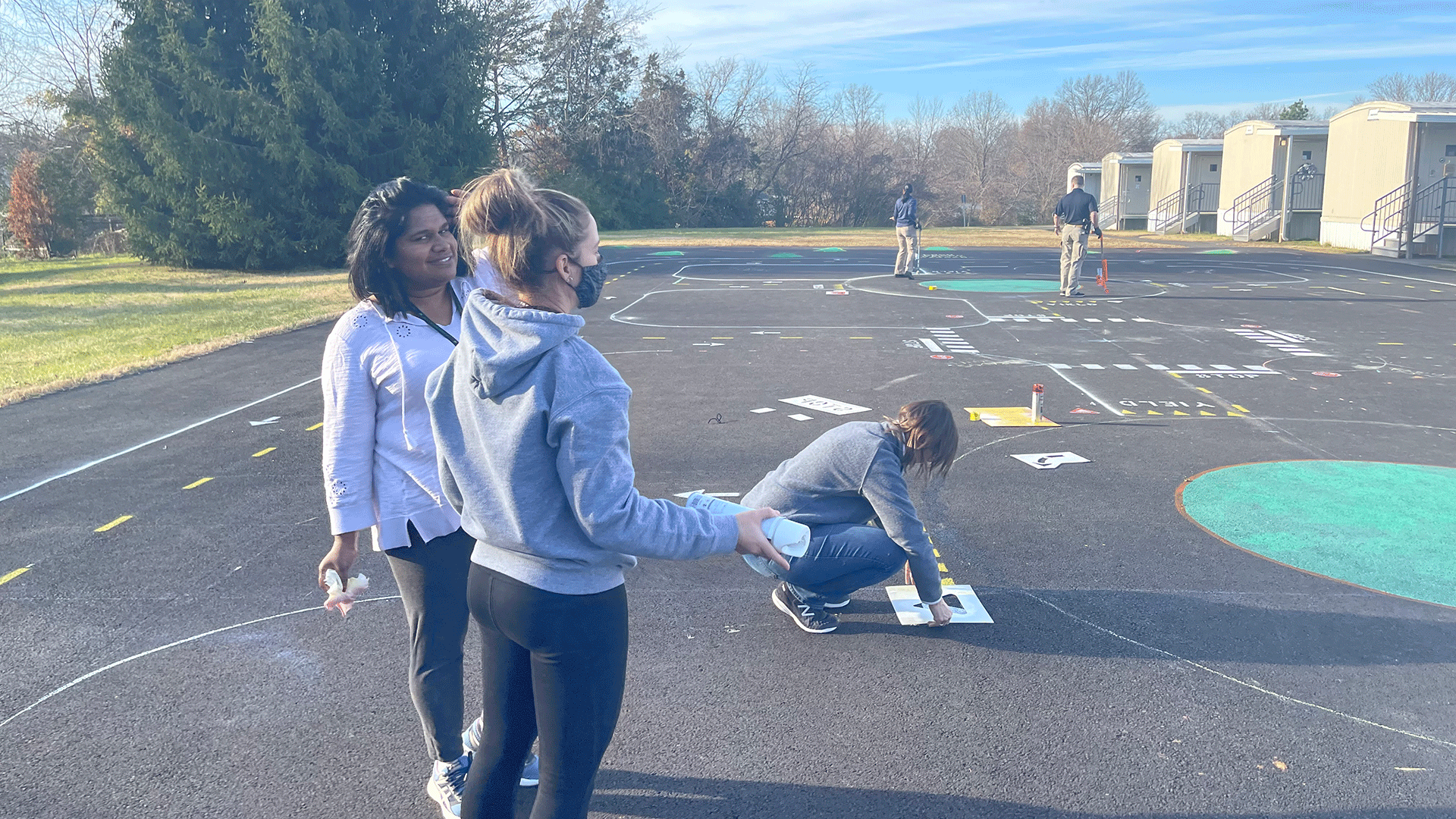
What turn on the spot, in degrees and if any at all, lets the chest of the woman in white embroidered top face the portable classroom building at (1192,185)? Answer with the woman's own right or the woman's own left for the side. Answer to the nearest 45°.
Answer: approximately 90° to the woman's own left

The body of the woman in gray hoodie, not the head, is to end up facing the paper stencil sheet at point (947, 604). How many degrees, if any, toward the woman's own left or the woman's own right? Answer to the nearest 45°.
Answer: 0° — they already face it

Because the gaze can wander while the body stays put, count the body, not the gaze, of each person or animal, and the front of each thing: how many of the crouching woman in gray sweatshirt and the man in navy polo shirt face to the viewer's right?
1

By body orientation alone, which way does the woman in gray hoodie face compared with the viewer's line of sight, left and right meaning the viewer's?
facing away from the viewer and to the right of the viewer

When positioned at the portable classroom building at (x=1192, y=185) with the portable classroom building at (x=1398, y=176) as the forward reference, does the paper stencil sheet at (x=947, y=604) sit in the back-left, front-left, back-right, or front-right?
front-right

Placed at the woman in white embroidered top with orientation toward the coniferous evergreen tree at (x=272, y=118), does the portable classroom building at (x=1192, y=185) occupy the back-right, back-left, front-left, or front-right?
front-right

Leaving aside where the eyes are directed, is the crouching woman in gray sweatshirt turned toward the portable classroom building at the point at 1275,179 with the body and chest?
no

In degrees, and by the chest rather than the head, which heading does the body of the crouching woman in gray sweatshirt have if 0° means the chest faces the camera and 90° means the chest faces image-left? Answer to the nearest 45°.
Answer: approximately 270°

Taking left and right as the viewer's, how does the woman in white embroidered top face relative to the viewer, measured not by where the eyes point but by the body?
facing the viewer and to the right of the viewer

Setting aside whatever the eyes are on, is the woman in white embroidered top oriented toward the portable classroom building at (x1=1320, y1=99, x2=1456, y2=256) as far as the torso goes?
no

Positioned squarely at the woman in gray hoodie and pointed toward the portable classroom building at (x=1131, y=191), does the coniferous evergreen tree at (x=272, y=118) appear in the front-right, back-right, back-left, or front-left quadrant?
front-left

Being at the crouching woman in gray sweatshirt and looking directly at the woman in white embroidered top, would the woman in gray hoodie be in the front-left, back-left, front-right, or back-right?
front-left

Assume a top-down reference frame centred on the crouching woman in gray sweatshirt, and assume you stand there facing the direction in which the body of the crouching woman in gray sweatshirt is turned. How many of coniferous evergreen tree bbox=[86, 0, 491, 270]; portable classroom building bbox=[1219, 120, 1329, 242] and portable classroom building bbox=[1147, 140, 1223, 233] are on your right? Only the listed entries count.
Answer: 0

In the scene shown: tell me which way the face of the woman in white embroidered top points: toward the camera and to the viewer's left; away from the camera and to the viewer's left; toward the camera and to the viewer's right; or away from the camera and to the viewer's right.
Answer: toward the camera and to the viewer's right

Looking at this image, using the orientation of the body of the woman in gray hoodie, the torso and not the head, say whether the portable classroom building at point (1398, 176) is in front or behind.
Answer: in front

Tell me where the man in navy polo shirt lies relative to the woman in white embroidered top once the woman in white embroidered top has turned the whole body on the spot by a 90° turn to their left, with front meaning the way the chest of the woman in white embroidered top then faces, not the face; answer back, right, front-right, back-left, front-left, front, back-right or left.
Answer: front

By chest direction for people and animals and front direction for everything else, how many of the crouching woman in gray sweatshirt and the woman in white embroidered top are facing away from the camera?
0
